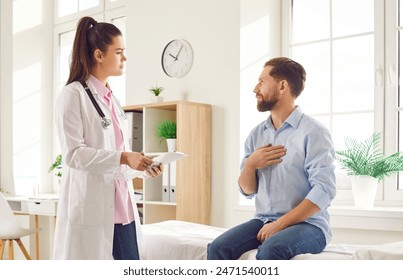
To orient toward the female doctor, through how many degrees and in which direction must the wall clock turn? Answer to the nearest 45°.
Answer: approximately 45° to its right

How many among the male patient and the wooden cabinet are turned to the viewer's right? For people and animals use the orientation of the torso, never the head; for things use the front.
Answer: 0

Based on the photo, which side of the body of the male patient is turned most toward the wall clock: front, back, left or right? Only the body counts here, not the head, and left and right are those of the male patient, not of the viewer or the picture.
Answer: right

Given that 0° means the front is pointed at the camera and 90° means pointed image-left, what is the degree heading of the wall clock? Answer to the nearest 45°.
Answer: approximately 315°

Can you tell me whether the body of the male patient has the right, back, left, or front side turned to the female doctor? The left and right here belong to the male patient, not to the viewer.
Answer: front

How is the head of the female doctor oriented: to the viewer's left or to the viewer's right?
to the viewer's right

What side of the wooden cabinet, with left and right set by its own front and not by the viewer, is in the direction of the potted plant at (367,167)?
left

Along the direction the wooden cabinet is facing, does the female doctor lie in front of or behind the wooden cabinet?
in front

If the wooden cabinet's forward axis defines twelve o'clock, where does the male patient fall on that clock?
The male patient is roughly at 10 o'clock from the wooden cabinet.

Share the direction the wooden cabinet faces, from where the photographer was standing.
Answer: facing the viewer and to the left of the viewer

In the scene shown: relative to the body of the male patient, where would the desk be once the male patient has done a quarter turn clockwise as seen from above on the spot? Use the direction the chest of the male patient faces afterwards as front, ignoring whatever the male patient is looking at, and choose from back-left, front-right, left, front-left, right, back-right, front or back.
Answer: front

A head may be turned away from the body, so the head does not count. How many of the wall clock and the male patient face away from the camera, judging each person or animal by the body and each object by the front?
0

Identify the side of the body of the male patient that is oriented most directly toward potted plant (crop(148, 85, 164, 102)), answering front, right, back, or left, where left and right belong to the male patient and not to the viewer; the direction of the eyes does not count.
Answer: right

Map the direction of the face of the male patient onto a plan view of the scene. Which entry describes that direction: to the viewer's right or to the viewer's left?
to the viewer's left
